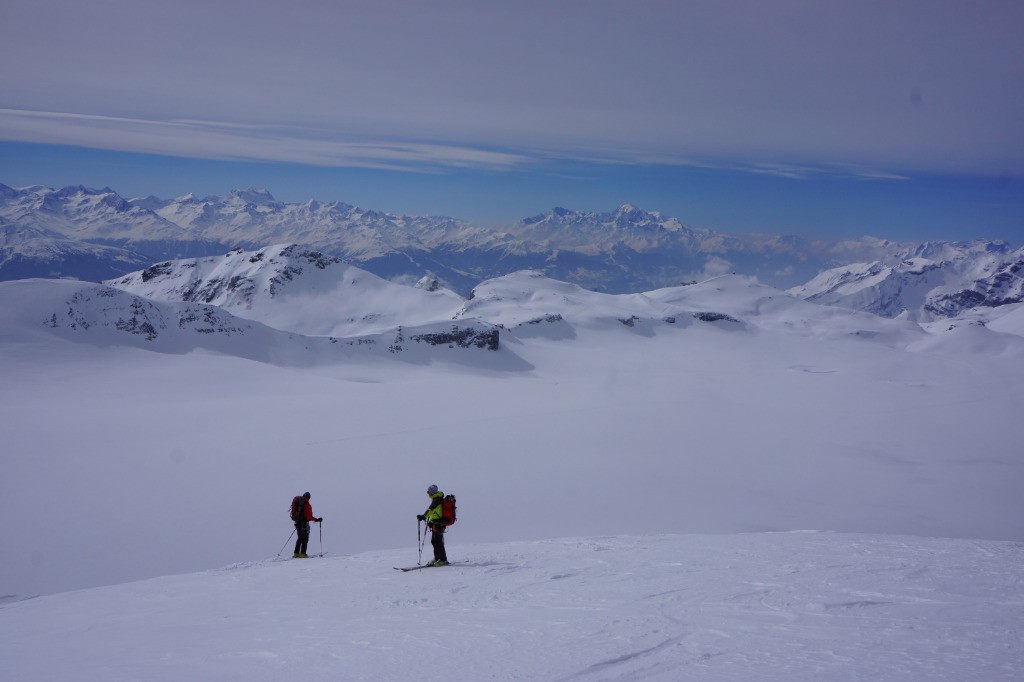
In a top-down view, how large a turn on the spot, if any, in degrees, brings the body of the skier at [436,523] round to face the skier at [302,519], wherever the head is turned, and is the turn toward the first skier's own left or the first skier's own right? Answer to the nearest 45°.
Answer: approximately 45° to the first skier's own right

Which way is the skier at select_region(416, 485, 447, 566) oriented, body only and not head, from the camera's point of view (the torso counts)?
to the viewer's left
